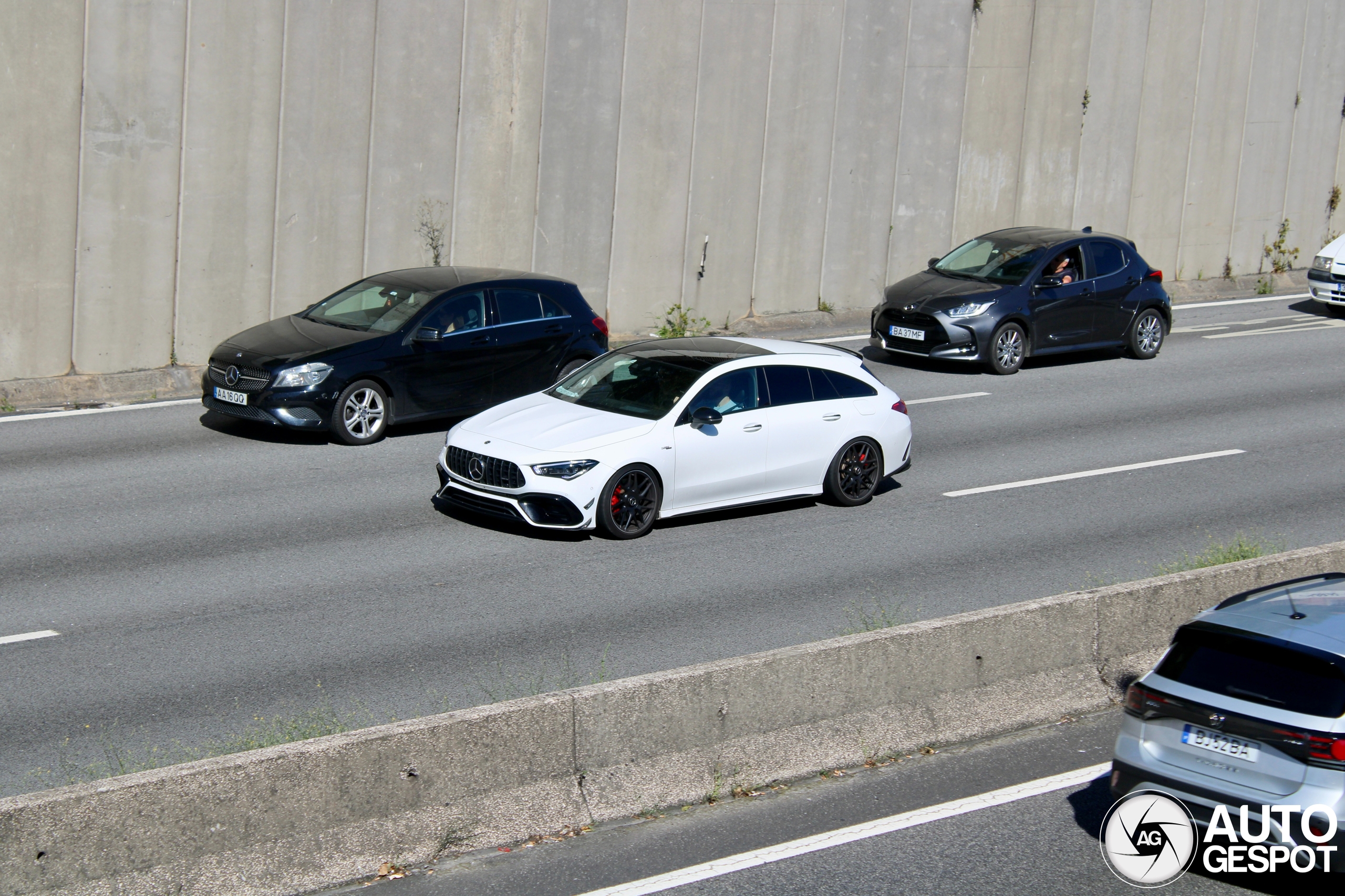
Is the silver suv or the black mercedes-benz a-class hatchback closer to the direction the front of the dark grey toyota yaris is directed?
the black mercedes-benz a-class hatchback

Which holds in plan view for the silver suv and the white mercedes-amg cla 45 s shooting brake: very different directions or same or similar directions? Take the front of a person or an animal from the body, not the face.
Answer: very different directions

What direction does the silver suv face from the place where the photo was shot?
facing away from the viewer and to the right of the viewer

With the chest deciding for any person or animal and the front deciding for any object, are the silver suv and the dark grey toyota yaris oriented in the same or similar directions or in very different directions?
very different directions

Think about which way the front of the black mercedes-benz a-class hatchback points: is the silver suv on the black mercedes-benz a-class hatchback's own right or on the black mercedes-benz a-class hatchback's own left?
on the black mercedes-benz a-class hatchback's own left

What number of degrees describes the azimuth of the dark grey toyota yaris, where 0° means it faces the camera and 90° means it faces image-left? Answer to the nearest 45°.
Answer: approximately 45°

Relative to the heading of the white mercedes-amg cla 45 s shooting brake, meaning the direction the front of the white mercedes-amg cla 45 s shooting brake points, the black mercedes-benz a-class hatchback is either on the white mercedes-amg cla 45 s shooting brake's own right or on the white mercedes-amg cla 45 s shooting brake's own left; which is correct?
on the white mercedes-amg cla 45 s shooting brake's own right

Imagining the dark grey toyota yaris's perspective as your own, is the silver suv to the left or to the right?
on its left

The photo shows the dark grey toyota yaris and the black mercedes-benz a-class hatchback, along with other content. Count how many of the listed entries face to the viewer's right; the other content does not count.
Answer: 0
